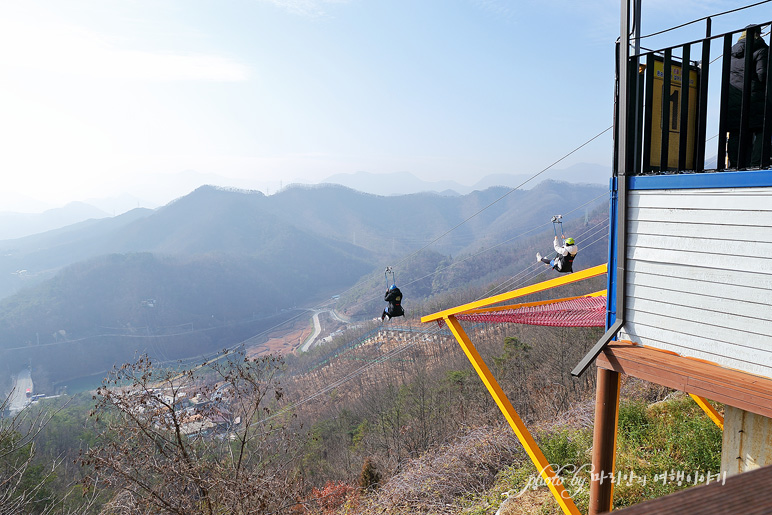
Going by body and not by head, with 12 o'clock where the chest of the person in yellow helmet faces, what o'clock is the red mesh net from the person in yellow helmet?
The red mesh net is roughly at 8 o'clock from the person in yellow helmet.

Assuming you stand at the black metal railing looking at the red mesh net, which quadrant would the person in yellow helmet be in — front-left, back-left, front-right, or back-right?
front-right

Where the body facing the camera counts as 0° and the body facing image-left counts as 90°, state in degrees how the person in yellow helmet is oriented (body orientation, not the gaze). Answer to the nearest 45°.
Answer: approximately 135°

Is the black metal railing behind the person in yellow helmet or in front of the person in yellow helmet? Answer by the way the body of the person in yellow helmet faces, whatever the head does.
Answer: behind

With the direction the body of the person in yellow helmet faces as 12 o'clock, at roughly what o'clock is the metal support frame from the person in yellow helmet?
The metal support frame is roughly at 8 o'clock from the person in yellow helmet.
